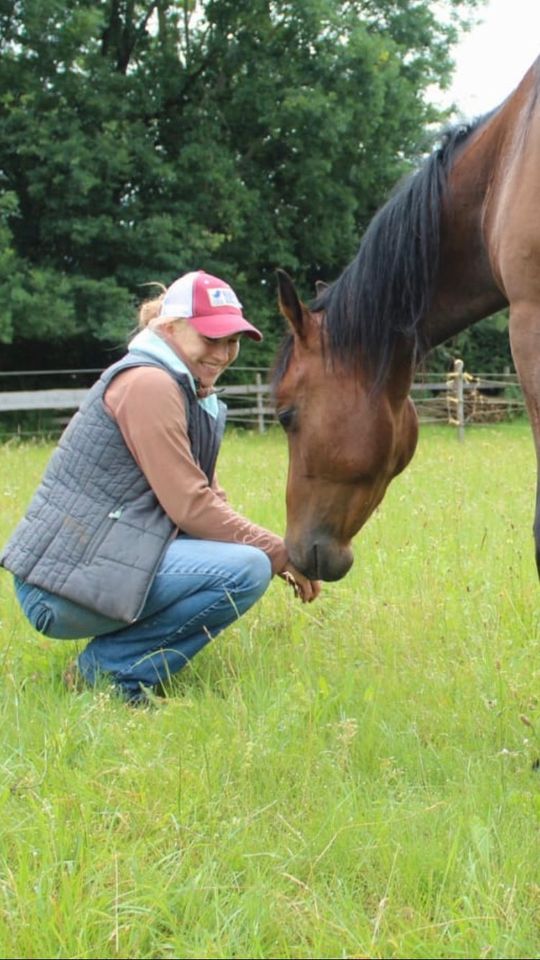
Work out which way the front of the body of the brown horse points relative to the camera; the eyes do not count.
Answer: to the viewer's left

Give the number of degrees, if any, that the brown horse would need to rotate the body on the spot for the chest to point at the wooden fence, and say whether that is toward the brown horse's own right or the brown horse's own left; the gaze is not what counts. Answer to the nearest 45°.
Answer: approximately 90° to the brown horse's own right

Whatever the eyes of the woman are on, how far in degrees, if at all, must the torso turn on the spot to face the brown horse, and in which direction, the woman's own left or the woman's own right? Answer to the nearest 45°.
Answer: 0° — they already face it

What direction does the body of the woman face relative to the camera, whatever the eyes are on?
to the viewer's right

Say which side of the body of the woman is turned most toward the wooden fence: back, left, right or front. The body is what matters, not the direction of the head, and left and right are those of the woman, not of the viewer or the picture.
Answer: left

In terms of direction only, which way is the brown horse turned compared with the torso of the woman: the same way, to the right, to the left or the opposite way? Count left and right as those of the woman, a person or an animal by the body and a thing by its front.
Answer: the opposite way

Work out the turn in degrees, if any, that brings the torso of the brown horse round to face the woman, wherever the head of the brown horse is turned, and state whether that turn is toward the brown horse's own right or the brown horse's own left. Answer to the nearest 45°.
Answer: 0° — it already faces them

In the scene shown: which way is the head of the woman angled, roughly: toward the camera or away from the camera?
toward the camera

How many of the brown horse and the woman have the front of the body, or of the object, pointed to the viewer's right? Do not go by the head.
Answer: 1

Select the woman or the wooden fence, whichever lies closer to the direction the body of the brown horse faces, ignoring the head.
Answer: the woman
